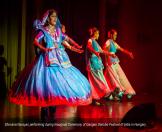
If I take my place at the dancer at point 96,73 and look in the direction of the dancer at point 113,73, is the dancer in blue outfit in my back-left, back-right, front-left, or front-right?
back-right

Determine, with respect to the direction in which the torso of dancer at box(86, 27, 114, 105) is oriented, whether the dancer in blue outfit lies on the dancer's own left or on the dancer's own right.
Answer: on the dancer's own right

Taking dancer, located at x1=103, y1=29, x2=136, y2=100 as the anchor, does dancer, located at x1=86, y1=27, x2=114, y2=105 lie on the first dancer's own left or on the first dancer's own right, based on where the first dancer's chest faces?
on the first dancer's own right

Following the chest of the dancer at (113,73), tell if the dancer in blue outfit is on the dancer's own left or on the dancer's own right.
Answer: on the dancer's own right
